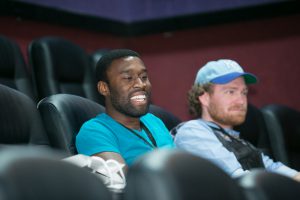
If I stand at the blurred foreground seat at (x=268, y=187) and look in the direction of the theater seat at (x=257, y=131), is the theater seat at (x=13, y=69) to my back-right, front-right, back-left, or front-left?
front-left

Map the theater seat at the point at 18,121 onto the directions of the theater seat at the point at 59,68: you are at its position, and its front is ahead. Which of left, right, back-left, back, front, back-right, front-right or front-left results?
front-right

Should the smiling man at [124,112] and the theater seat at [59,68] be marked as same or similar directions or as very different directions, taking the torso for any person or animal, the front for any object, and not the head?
same or similar directions

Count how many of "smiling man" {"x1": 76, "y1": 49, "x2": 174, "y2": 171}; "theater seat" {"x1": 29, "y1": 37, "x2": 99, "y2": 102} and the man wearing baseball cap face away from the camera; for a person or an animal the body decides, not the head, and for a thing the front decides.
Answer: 0

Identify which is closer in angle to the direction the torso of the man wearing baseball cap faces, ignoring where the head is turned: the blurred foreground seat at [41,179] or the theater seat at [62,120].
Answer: the blurred foreground seat

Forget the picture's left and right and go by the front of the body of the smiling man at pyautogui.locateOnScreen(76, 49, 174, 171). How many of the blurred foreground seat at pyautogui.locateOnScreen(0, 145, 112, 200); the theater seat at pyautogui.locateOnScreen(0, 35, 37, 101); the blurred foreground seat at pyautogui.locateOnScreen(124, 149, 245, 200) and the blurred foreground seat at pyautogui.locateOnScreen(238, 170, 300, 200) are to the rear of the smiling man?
1

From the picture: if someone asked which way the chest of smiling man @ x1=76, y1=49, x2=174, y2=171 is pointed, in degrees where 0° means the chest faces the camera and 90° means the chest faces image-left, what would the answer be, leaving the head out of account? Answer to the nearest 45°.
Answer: approximately 315°

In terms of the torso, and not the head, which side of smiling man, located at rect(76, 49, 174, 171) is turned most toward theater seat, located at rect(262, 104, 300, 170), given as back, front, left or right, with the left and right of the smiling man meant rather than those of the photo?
left

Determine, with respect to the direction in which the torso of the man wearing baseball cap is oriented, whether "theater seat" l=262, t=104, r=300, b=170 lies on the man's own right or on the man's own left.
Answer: on the man's own left

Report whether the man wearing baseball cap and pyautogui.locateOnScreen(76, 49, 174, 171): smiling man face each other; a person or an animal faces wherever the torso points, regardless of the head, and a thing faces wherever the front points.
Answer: no

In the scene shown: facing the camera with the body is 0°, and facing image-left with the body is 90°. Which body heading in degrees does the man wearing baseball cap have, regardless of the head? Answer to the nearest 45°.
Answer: approximately 315°

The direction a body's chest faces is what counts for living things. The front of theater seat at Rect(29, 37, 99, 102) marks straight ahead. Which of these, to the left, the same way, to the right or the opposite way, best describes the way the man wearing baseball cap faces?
the same way

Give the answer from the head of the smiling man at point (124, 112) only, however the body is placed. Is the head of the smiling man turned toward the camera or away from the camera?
toward the camera

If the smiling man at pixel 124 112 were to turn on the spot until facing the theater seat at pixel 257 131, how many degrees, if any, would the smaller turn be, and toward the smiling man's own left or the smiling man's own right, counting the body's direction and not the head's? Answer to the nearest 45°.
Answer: approximately 90° to the smiling man's own left

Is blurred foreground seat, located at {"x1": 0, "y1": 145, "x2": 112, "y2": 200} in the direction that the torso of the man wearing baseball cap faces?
no

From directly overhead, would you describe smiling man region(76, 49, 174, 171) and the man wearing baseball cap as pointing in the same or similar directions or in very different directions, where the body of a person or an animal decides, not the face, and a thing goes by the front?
same or similar directions
